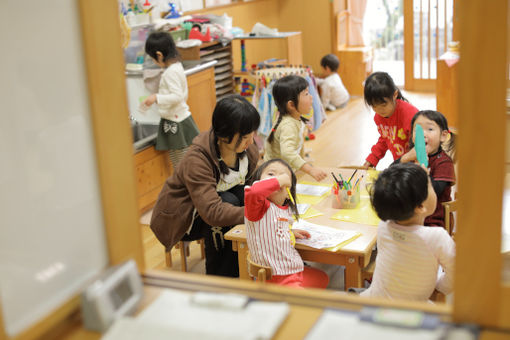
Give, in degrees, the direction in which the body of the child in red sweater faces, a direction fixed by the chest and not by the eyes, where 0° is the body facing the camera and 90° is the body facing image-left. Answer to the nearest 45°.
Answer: approximately 45°

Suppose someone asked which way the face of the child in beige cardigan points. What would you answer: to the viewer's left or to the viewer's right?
to the viewer's right

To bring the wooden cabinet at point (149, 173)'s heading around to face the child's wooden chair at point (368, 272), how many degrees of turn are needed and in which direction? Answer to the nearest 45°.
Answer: approximately 45° to its right

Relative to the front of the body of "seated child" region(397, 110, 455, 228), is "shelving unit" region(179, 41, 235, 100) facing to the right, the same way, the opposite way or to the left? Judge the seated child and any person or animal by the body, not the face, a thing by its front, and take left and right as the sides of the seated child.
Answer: to the left

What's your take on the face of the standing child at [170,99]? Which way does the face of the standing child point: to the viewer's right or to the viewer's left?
to the viewer's left

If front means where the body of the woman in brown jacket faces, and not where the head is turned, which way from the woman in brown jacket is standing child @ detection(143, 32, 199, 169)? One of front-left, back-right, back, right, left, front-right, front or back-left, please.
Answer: back-left
